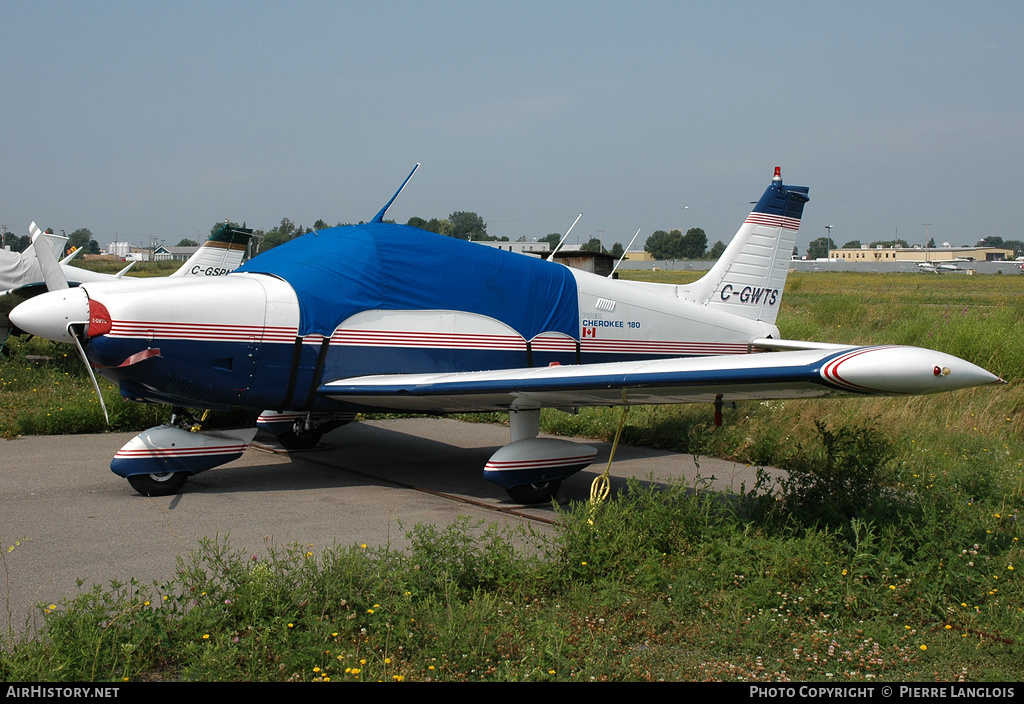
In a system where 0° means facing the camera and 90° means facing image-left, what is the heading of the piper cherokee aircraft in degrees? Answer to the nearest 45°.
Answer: approximately 45°
